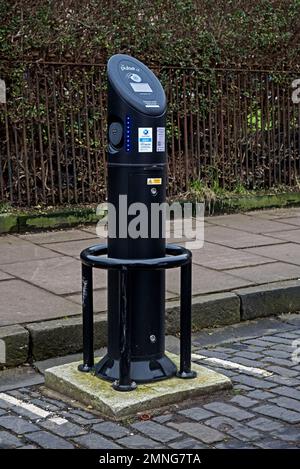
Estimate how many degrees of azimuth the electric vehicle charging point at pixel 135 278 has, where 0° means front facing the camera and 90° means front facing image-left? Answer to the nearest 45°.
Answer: approximately 315°

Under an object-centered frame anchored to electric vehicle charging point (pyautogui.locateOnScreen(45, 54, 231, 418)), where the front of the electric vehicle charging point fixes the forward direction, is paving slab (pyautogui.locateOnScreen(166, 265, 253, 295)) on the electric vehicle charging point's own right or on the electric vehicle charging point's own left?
on the electric vehicle charging point's own left

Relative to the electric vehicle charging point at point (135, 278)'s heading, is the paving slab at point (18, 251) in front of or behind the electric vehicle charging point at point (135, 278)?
behind

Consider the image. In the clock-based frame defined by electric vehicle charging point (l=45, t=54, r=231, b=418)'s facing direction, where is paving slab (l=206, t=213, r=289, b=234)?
The paving slab is roughly at 8 o'clock from the electric vehicle charging point.

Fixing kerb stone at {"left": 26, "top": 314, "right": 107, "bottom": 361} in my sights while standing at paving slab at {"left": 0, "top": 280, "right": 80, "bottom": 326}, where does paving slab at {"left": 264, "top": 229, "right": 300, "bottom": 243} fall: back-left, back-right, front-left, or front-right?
back-left

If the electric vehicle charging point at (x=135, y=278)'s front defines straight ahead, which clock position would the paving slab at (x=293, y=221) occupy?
The paving slab is roughly at 8 o'clock from the electric vehicle charging point.

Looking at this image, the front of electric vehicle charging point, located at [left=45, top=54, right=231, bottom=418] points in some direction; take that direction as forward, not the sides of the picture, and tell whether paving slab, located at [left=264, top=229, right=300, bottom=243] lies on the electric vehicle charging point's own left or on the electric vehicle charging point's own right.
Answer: on the electric vehicle charging point's own left

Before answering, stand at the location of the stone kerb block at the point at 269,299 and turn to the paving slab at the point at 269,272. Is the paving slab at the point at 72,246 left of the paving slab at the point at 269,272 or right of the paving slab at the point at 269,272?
left

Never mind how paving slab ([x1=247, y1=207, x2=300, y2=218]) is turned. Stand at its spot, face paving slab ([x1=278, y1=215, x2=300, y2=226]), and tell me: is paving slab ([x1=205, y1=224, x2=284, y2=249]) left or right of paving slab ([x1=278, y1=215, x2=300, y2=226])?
right
